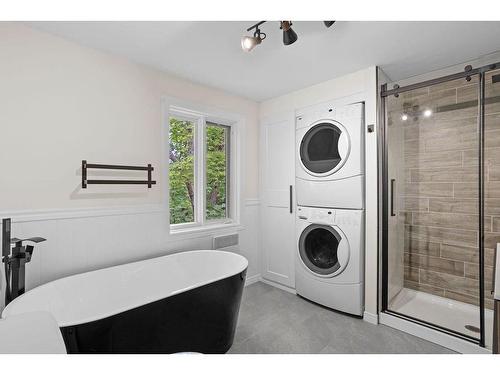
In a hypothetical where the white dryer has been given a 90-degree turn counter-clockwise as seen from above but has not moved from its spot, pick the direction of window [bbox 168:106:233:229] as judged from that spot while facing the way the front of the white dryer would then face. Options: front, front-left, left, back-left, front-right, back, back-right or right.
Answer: back-right

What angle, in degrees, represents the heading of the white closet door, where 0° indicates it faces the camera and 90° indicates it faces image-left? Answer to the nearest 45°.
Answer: approximately 45°

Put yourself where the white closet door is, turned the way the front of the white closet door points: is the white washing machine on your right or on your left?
on your left

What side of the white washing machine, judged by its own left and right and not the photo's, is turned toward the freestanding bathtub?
front

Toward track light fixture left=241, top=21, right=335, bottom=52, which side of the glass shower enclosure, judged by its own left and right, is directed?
front

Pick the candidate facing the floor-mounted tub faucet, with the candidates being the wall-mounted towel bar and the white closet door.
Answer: the white closet door

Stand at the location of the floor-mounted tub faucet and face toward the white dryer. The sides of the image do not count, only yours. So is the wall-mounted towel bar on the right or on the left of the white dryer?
left

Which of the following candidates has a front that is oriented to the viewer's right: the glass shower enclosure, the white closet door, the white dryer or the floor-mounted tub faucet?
the floor-mounted tub faucet

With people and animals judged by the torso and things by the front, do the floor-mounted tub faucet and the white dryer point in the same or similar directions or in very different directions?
very different directions

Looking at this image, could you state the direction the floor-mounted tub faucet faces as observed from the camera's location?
facing to the right of the viewer

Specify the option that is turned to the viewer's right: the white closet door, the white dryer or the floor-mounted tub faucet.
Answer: the floor-mounted tub faucet
